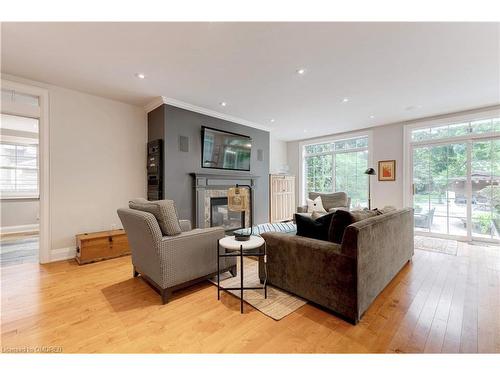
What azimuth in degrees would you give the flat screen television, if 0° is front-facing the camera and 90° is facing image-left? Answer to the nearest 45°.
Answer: approximately 315°

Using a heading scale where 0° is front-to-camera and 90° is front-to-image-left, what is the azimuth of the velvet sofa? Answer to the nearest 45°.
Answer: approximately 135°

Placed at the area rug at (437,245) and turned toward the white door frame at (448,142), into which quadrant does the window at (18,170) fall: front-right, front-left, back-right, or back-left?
back-left

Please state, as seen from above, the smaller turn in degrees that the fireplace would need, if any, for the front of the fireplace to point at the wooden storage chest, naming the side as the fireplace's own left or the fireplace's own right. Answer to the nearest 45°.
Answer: approximately 90° to the fireplace's own right

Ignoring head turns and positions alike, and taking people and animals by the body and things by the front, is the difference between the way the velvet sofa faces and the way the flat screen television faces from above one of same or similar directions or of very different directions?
very different directions

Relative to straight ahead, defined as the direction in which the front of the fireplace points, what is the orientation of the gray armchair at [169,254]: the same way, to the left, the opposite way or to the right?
to the left
